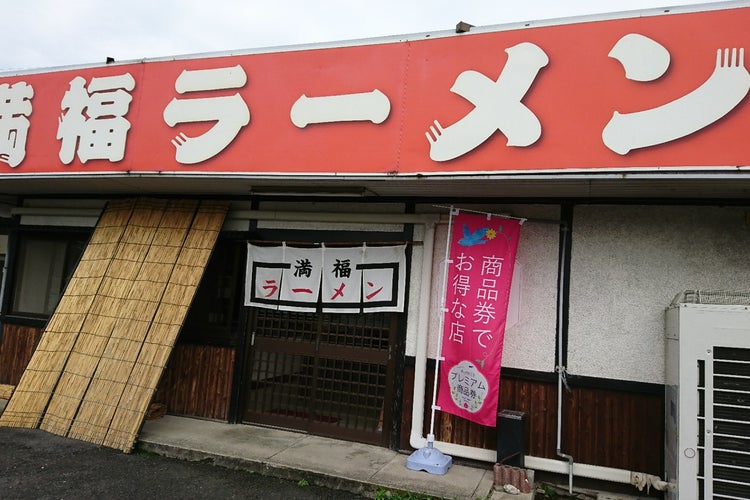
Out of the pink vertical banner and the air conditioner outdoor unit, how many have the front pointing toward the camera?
2

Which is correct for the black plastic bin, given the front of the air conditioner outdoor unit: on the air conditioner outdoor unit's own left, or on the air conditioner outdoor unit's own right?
on the air conditioner outdoor unit's own right

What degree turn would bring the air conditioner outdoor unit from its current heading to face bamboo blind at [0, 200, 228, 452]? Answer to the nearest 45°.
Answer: approximately 90° to its right

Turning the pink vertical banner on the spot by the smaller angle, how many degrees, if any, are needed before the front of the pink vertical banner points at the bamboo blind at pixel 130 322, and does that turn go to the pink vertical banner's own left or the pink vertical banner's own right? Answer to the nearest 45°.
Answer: approximately 90° to the pink vertical banner's own right

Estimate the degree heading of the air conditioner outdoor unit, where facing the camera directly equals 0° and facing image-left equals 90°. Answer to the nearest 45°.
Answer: approximately 0°

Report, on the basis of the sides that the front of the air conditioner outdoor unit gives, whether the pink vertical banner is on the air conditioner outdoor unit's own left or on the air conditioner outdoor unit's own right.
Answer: on the air conditioner outdoor unit's own right
